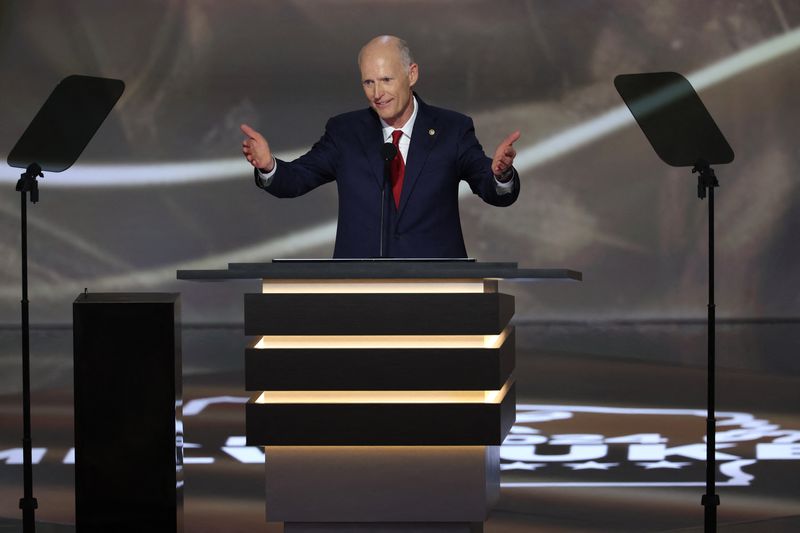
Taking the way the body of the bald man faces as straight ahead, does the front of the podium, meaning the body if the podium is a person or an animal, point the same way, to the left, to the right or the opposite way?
the same way

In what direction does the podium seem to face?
toward the camera

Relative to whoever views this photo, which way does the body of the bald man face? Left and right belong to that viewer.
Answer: facing the viewer

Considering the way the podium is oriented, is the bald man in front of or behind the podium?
behind

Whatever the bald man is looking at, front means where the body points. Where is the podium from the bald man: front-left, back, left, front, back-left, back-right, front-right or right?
front
